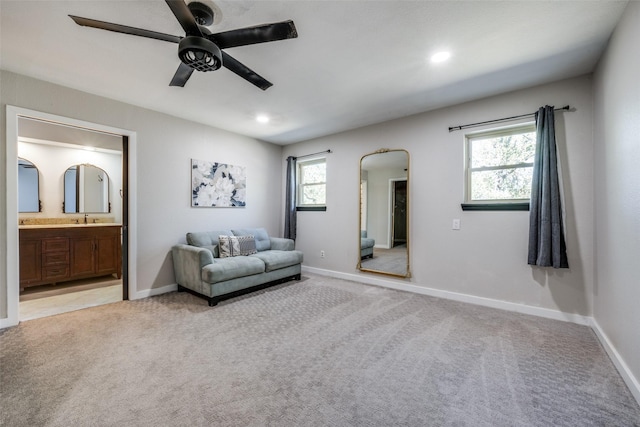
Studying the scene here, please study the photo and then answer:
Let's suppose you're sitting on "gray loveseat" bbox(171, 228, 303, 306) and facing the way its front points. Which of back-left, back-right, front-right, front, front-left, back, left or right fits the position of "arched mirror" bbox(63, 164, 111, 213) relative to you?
back

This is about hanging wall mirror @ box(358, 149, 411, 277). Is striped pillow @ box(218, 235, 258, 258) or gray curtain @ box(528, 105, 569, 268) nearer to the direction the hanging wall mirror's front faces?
the striped pillow

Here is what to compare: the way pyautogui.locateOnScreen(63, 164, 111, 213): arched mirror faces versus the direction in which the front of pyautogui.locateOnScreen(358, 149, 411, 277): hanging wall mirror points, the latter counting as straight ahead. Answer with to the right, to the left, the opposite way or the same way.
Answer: to the left

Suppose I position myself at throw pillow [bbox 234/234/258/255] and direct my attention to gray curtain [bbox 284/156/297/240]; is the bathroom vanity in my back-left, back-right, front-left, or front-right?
back-left

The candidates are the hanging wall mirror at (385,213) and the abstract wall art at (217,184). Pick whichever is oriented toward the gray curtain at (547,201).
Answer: the abstract wall art

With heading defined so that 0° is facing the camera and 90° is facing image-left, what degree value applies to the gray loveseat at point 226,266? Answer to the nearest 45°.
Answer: approximately 315°

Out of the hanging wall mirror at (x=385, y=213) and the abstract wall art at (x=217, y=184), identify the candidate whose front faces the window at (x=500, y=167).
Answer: the abstract wall art

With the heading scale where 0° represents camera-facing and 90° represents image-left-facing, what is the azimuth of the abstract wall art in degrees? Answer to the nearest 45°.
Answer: approximately 315°
